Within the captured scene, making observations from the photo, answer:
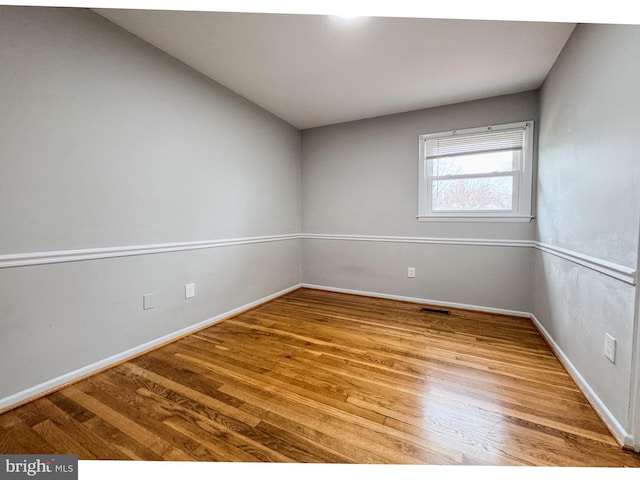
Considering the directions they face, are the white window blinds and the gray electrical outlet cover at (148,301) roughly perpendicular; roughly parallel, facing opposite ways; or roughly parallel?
roughly perpendicular

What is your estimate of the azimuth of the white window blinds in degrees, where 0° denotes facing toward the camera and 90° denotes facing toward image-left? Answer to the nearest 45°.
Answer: approximately 0°

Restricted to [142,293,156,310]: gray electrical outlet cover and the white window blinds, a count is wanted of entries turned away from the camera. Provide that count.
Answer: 0

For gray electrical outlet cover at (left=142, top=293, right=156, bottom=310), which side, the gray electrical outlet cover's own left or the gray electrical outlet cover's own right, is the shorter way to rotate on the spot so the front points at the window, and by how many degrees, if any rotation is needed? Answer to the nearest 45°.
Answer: approximately 45° to the gray electrical outlet cover's own left

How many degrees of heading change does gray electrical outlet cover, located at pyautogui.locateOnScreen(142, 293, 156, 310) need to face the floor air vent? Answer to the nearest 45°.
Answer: approximately 45° to its left

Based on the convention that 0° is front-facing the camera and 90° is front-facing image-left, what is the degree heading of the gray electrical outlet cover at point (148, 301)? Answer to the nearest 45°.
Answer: approximately 315°

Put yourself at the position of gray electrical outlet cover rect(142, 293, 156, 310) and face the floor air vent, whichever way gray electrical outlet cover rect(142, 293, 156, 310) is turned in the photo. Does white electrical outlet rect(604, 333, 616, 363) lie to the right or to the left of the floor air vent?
right

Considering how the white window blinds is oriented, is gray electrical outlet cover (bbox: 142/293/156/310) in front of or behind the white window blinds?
in front

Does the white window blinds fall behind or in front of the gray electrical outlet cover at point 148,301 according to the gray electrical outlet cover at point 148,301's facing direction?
in front
